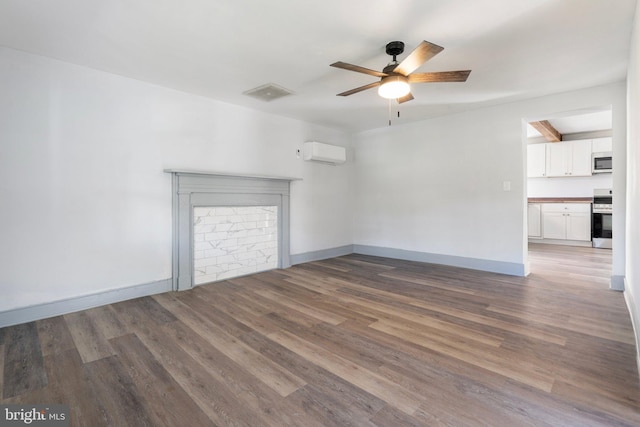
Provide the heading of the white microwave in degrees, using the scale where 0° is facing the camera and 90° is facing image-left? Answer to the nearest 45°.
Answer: approximately 0°

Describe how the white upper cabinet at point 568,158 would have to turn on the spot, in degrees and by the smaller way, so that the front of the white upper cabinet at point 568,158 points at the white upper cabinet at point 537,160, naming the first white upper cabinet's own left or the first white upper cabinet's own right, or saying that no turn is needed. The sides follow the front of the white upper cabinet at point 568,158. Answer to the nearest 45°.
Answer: approximately 90° to the first white upper cabinet's own right

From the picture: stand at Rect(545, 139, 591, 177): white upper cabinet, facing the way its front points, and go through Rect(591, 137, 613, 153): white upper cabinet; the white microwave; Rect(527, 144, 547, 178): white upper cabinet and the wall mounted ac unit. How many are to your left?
2

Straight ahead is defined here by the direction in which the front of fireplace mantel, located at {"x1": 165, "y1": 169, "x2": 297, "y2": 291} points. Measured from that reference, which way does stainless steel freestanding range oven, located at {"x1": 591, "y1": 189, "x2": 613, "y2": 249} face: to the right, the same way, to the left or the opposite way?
to the right

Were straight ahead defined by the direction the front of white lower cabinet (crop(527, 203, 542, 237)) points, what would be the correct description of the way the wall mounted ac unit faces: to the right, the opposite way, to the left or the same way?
to the left

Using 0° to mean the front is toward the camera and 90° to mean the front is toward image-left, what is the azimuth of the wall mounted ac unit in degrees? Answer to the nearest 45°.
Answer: approximately 315°

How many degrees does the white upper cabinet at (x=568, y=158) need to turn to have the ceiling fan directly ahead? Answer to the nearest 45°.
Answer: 0° — it already faces it

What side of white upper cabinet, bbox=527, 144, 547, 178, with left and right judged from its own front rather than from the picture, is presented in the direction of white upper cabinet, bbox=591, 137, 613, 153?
left
